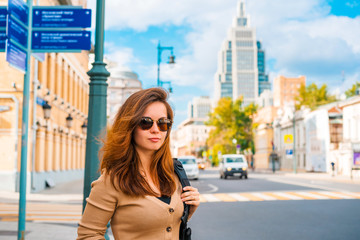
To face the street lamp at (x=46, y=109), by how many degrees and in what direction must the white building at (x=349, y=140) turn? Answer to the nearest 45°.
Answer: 0° — it already faces it

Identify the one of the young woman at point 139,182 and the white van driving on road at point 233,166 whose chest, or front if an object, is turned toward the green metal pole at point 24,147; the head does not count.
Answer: the white van driving on road

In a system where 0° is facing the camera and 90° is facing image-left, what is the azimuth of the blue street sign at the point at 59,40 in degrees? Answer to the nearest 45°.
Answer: approximately 0°

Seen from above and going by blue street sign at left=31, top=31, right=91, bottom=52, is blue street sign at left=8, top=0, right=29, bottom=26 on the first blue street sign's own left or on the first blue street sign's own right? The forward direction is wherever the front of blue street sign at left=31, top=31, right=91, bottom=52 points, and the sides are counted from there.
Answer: on the first blue street sign's own right

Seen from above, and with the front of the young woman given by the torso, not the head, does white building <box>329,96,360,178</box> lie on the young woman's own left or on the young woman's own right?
on the young woman's own left

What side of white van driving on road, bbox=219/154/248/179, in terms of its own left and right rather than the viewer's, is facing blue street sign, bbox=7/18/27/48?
front

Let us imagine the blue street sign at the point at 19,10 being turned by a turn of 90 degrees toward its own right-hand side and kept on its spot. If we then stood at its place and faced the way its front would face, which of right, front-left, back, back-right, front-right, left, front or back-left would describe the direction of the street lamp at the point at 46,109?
back-right

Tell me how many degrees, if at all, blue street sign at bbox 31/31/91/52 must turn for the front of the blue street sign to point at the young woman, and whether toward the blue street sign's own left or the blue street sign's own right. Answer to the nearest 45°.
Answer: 0° — it already faces them

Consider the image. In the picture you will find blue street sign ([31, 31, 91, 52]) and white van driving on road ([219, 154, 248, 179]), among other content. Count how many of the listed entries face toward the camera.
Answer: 2

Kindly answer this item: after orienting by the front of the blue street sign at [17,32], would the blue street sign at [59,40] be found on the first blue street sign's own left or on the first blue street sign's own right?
on the first blue street sign's own left

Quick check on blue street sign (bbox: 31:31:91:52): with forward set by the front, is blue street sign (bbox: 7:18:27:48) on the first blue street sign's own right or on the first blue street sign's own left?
on the first blue street sign's own right

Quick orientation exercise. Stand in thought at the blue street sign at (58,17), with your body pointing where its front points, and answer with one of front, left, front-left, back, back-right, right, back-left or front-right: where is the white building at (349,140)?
back-left

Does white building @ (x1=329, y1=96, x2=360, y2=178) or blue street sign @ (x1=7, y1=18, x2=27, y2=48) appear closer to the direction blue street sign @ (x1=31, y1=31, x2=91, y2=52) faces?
the blue street sign

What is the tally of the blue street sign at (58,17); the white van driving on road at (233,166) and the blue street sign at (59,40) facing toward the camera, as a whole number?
3

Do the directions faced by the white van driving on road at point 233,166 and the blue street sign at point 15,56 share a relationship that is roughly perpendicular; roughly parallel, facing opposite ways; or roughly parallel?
roughly perpendicular

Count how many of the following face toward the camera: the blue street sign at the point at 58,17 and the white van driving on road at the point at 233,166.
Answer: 2

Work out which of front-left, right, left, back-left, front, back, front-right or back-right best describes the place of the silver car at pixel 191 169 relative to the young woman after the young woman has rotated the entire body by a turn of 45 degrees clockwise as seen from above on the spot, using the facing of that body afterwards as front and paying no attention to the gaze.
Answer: back
